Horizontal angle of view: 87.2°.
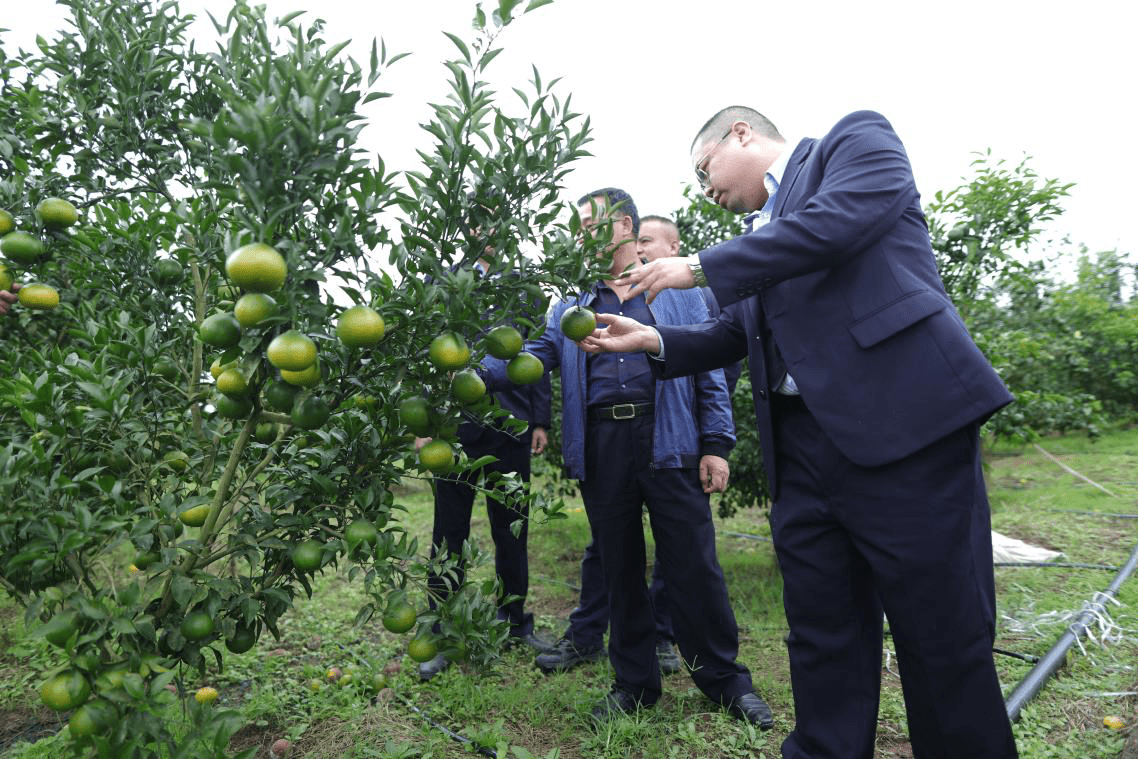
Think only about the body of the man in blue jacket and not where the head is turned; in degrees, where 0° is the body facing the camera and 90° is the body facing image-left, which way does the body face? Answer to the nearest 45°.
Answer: approximately 0°

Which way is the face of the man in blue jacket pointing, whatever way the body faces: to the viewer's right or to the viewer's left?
to the viewer's left

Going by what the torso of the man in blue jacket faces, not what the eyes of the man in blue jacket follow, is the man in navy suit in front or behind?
in front

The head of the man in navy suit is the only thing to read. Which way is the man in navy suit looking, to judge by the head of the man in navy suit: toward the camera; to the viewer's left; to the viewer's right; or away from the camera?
to the viewer's left

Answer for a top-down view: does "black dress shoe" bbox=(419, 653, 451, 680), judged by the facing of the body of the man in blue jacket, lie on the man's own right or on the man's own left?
on the man's own right

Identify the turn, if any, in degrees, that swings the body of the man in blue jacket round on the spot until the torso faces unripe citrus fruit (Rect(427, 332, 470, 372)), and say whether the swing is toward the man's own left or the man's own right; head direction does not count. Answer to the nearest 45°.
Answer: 0° — they already face it

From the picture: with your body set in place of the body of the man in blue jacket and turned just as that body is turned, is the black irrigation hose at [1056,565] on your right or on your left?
on your left

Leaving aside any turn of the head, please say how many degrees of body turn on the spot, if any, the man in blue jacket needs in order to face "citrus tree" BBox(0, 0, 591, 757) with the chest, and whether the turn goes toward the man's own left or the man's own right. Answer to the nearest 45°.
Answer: approximately 45° to the man's own right

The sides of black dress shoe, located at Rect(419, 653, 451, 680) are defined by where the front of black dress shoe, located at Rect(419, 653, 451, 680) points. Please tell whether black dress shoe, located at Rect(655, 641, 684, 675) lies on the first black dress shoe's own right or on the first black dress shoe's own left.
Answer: on the first black dress shoe's own left

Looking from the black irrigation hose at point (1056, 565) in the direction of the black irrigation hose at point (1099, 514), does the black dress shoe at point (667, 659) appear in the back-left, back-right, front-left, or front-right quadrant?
back-left

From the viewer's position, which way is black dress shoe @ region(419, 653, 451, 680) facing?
facing the viewer and to the left of the viewer

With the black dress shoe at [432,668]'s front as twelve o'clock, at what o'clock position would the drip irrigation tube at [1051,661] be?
The drip irrigation tube is roughly at 8 o'clock from the black dress shoe.
